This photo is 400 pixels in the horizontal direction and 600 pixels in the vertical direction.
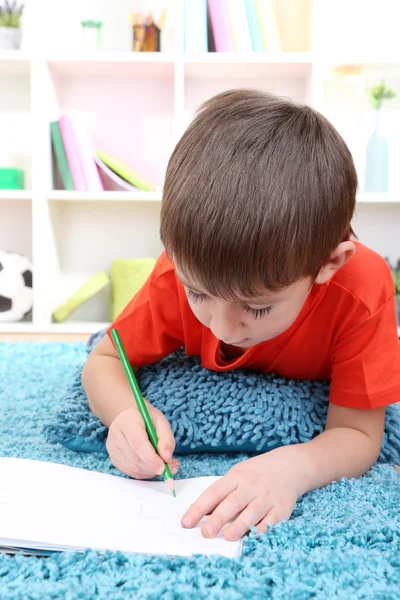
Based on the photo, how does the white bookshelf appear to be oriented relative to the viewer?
toward the camera

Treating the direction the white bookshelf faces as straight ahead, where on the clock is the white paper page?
The white paper page is roughly at 12 o'clock from the white bookshelf.

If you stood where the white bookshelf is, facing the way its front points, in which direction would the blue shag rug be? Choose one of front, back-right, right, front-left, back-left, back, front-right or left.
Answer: front

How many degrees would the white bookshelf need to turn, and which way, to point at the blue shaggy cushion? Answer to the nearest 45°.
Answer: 0° — it already faces it
